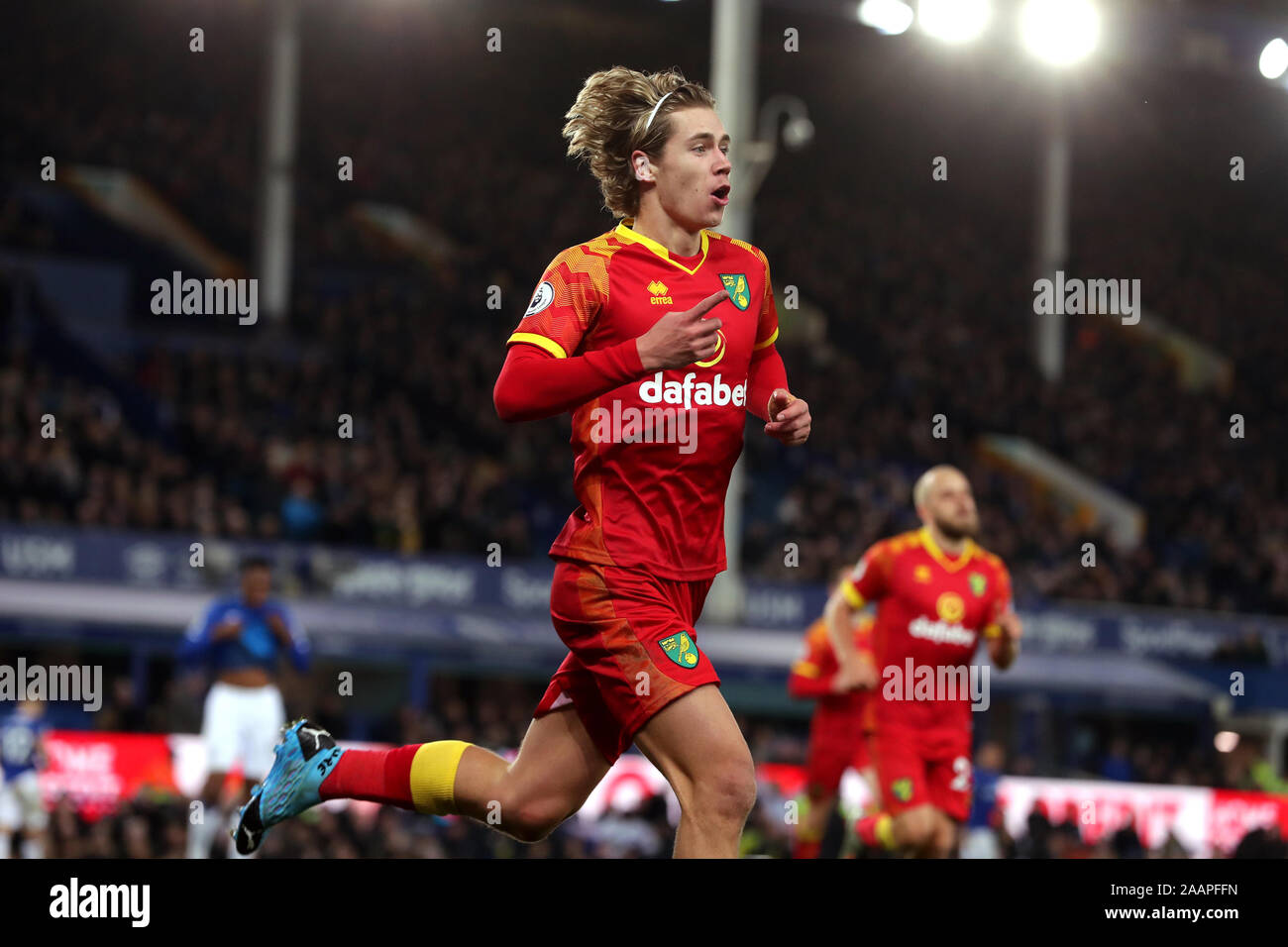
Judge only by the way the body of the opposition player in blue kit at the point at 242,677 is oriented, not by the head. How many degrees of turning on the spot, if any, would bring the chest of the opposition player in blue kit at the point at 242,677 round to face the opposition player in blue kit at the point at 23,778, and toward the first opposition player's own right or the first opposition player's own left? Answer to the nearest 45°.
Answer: approximately 135° to the first opposition player's own right

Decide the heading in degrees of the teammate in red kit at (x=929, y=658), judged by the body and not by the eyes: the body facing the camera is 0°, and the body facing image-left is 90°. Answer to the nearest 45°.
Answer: approximately 315°

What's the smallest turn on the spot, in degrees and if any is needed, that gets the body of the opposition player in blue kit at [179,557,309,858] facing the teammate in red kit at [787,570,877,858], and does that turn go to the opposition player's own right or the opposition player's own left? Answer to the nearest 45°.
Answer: approximately 45° to the opposition player's own left

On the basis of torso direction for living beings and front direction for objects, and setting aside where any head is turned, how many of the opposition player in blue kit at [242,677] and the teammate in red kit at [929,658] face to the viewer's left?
0

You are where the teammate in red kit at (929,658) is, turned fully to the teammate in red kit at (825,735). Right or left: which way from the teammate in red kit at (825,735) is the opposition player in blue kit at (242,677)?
left

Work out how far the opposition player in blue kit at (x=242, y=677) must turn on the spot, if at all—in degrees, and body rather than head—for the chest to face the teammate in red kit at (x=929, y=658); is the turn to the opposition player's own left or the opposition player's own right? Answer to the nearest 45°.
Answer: approximately 45° to the opposition player's own left

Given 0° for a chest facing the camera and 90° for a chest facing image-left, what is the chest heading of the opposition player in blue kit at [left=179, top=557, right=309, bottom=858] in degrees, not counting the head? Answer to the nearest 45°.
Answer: approximately 0°
